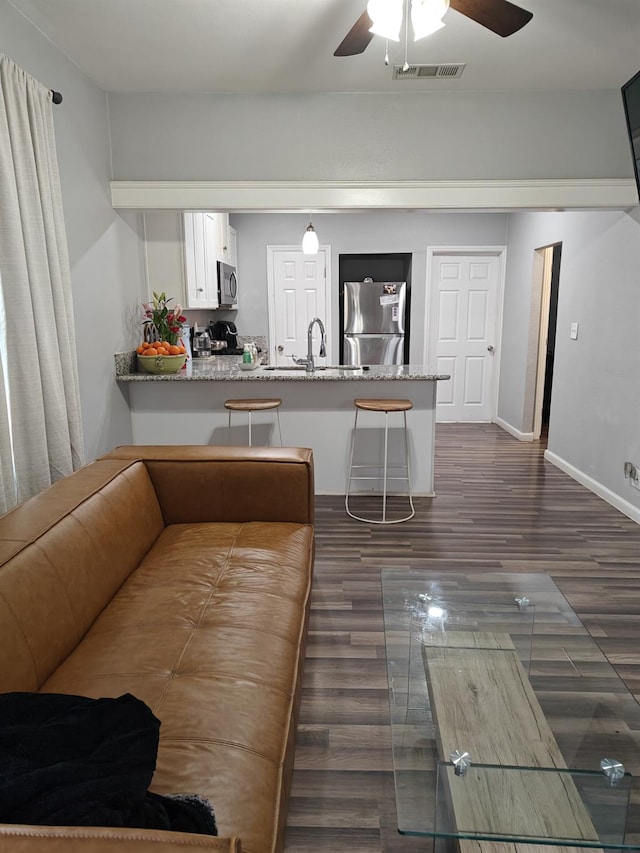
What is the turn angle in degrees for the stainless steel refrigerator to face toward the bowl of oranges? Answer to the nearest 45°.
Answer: approximately 45° to its right

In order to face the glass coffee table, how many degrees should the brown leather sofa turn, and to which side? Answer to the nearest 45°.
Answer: approximately 45° to its right

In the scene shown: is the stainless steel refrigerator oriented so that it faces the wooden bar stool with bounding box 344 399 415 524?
yes

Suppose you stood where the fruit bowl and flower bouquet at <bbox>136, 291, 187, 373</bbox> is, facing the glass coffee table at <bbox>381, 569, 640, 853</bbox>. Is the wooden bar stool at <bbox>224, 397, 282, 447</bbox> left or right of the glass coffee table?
left

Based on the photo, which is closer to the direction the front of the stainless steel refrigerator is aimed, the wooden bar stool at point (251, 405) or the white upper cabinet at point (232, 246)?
the wooden bar stool

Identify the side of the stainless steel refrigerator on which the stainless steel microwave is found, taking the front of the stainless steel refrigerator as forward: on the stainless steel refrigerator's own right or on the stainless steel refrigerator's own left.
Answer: on the stainless steel refrigerator's own right

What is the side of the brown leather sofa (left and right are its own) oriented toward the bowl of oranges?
left

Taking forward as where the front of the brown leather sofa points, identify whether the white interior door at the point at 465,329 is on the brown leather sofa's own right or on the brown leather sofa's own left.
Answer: on the brown leather sofa's own left

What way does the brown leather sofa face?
to the viewer's right

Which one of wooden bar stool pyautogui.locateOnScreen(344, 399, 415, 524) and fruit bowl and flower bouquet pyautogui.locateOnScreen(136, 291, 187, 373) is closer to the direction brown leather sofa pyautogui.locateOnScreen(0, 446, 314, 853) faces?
the wooden bar stool

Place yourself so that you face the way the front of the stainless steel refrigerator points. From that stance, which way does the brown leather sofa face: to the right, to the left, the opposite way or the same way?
to the left

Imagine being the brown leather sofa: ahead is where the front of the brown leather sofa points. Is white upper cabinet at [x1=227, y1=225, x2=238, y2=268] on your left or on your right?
on your left

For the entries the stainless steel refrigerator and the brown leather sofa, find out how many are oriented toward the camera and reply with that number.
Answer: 1
